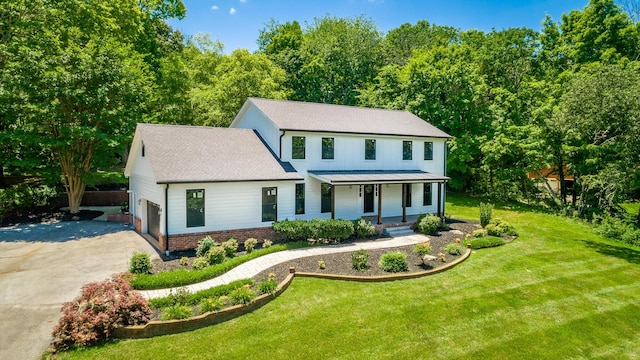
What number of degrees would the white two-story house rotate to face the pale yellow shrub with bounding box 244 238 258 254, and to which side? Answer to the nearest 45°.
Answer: approximately 45° to its right

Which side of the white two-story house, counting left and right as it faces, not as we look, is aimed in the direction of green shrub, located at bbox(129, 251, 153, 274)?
right

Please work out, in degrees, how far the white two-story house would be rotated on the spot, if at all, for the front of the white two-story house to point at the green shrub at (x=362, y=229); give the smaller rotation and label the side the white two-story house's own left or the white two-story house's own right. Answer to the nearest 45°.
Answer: approximately 45° to the white two-story house's own left

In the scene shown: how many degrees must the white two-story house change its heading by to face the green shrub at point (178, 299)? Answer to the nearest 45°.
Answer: approximately 45° to its right

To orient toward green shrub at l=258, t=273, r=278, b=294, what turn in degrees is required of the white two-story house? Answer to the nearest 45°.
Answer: approximately 45° to its right

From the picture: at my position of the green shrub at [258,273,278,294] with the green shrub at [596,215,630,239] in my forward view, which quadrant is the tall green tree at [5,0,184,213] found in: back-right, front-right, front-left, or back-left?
back-left

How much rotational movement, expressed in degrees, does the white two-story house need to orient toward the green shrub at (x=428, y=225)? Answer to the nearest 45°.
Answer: approximately 45° to its left

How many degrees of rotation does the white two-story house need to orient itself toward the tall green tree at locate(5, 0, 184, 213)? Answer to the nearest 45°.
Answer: approximately 135° to its right

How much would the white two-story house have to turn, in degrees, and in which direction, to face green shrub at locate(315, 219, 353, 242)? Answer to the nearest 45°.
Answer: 0° — it already faces it

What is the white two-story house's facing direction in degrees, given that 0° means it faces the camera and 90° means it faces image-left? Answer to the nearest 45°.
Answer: approximately 315°

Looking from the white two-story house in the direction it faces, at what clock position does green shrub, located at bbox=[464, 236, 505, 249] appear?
The green shrub is roughly at 11 o'clock from the white two-story house.

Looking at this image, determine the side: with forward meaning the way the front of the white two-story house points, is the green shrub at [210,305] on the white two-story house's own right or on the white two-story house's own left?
on the white two-story house's own right

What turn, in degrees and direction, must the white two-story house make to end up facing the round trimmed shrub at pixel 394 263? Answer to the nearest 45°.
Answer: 0° — it already faces it
